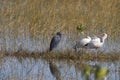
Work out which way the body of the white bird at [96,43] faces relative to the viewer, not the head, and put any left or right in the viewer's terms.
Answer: facing to the right of the viewer
